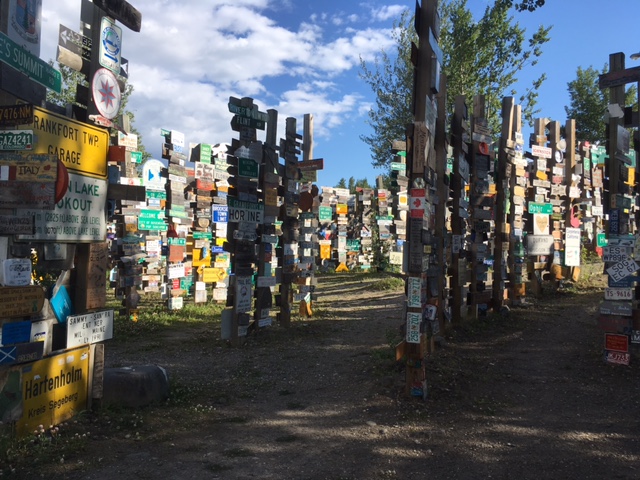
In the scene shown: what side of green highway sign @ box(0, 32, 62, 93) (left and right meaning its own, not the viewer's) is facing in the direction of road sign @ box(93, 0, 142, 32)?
left

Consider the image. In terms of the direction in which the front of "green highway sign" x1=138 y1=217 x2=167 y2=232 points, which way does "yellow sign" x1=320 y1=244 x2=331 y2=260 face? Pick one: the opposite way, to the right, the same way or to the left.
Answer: the same way

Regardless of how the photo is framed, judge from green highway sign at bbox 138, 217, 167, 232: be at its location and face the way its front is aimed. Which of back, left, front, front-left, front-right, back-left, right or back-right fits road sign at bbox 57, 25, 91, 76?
front

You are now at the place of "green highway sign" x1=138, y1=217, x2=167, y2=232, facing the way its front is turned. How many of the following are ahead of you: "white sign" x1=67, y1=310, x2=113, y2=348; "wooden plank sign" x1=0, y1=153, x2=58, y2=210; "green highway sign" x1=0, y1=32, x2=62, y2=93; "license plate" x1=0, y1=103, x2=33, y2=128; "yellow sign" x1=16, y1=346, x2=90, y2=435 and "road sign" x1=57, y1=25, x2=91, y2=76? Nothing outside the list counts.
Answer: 6

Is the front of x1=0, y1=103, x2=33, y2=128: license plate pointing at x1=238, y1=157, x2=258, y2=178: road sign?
no

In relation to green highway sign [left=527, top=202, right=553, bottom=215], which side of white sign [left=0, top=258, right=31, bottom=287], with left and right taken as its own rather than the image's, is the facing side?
left

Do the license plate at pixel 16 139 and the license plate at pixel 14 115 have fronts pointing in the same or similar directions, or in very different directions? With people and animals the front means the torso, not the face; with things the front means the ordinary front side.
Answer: same or similar directions

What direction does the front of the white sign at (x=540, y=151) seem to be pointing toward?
toward the camera

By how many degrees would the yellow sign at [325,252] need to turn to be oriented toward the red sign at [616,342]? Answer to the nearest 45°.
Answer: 0° — it already faces it

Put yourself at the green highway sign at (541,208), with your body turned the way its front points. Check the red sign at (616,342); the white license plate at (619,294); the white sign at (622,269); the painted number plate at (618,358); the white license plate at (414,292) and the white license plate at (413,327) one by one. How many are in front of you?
6

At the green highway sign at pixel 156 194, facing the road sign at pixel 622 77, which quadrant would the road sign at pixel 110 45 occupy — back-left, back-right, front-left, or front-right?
front-right

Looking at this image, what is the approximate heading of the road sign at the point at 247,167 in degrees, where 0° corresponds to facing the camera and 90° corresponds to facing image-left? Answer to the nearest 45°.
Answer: approximately 0°

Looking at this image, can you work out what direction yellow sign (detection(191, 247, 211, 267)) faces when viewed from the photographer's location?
facing the viewer

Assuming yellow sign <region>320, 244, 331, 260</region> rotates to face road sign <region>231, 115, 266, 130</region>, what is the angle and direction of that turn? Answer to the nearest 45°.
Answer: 0° — it already faces it

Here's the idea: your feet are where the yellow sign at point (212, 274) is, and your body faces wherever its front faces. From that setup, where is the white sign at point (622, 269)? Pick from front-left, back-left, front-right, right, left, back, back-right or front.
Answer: front-left
